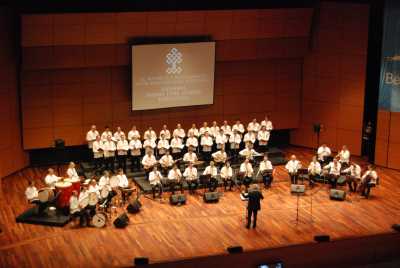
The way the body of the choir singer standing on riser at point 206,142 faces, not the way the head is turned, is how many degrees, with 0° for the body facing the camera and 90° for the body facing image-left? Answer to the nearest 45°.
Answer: approximately 0°

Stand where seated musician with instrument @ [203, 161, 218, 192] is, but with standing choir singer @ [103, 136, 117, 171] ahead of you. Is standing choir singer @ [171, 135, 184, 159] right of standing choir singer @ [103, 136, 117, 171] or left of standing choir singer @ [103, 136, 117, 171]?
right

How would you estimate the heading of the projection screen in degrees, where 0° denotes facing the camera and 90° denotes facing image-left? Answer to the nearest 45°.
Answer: approximately 0°

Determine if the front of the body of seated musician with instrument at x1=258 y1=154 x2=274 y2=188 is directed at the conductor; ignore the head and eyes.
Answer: yes
